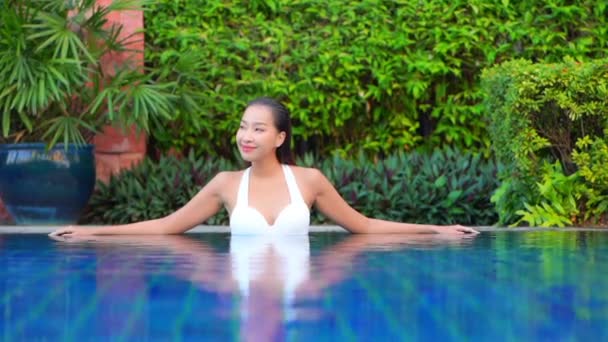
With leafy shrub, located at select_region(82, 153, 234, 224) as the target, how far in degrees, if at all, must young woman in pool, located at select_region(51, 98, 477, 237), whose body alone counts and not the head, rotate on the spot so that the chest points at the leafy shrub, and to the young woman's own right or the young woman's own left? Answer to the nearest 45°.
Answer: approximately 180°

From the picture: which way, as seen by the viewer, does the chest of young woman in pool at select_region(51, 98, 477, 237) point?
toward the camera

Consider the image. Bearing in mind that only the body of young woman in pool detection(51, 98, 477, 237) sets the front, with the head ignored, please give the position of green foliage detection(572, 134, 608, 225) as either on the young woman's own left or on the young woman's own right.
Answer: on the young woman's own left

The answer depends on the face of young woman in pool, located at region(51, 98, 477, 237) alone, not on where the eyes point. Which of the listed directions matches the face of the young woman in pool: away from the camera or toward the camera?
toward the camera

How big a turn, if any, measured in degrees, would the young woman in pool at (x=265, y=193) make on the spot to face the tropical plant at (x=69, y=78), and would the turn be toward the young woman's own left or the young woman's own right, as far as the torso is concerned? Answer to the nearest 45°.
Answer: approximately 135° to the young woman's own right

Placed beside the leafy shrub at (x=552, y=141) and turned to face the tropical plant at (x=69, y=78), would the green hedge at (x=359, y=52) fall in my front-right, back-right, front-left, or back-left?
front-right

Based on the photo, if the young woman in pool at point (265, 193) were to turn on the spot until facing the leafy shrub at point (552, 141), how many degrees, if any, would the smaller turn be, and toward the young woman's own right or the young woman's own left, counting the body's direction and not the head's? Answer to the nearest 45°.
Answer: approximately 135° to the young woman's own left
